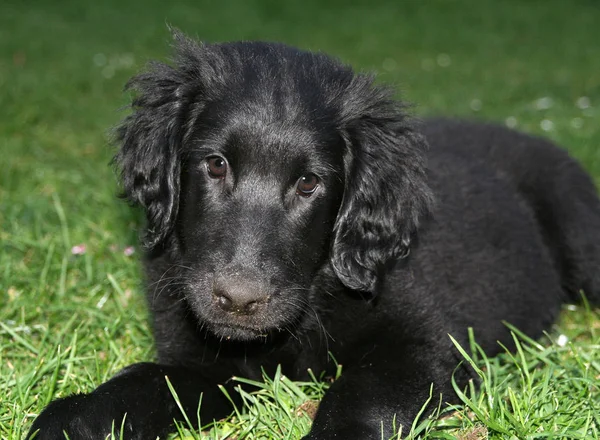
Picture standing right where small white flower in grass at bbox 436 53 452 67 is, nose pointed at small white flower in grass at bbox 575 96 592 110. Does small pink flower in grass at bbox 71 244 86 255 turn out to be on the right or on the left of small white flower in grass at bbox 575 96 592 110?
right

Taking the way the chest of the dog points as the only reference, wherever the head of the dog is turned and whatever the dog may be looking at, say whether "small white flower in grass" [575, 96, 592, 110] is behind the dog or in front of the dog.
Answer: behind

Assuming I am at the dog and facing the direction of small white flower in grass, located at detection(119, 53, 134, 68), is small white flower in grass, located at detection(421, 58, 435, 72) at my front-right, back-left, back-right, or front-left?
front-right

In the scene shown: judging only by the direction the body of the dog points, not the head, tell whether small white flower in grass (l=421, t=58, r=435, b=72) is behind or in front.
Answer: behind

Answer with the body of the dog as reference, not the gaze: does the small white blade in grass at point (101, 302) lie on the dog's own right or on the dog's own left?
on the dog's own right

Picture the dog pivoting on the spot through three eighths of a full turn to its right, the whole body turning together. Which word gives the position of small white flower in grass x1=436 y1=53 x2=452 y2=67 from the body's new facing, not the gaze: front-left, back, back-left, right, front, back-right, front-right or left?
front

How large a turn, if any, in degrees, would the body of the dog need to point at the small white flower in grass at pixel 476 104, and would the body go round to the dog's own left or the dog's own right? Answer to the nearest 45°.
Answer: approximately 135° to the dog's own right

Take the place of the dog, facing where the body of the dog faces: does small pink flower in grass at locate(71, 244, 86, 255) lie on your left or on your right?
on your right

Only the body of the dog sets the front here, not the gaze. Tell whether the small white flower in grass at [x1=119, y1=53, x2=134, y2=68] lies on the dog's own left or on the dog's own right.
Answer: on the dog's own right

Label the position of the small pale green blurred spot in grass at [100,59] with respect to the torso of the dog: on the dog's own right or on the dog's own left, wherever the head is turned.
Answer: on the dog's own right

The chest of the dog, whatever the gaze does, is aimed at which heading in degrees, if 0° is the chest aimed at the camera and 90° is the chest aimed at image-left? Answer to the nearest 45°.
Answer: approximately 45°

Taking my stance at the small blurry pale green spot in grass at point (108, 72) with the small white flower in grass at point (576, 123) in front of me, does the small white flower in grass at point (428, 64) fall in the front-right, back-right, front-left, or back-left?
front-left

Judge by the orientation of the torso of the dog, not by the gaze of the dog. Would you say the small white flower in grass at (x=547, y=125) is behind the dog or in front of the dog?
behind

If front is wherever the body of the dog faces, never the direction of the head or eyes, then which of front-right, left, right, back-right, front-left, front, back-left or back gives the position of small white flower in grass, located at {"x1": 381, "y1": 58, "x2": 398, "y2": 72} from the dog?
back-right

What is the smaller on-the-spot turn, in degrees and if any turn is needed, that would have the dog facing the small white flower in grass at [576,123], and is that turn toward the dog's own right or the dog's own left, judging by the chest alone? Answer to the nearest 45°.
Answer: approximately 180°

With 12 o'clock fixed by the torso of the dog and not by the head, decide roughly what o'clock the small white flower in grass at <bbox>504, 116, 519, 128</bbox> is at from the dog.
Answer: The small white flower in grass is roughly at 5 o'clock from the dog.
